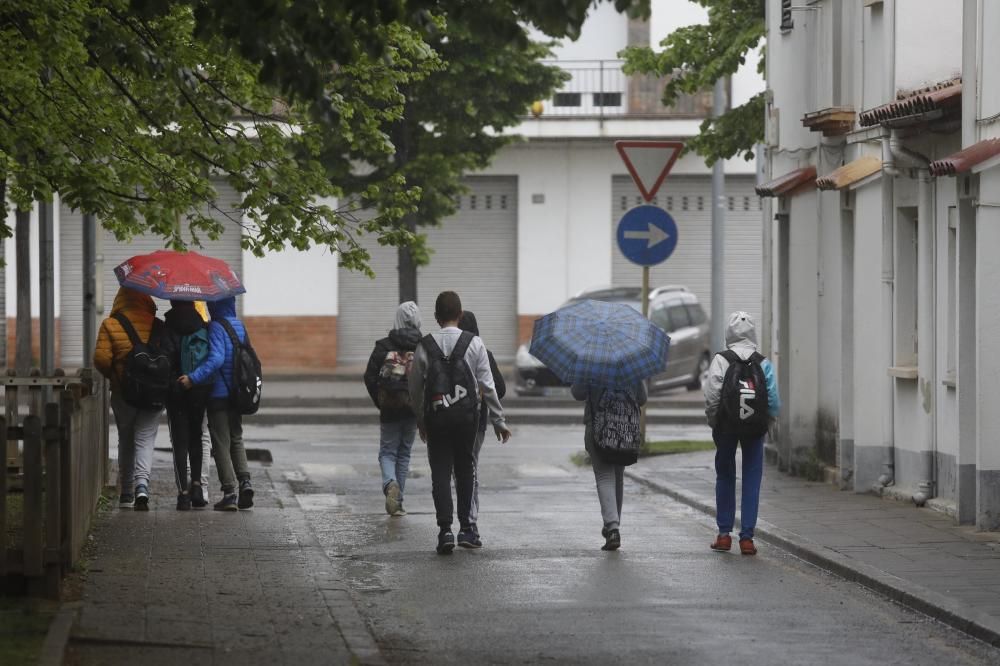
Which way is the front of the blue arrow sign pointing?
toward the camera

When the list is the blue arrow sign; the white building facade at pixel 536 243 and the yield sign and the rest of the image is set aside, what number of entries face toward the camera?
3

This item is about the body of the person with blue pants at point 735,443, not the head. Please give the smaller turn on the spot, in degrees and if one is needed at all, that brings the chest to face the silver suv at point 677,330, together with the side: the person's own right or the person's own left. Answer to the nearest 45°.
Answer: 0° — they already face it

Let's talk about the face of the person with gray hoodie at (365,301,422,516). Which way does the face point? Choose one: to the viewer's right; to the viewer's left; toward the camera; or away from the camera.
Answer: away from the camera

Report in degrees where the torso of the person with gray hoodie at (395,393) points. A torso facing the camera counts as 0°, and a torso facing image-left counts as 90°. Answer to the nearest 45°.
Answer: approximately 180°

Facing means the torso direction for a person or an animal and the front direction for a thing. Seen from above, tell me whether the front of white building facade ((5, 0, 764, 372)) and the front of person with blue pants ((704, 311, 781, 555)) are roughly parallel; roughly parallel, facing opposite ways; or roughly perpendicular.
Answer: roughly parallel, facing opposite ways

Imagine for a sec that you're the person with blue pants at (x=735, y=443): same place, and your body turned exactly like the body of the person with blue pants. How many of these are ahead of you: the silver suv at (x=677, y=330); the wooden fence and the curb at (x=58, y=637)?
1

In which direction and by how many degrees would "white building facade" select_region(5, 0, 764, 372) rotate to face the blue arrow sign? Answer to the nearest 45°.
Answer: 0° — it already faces it

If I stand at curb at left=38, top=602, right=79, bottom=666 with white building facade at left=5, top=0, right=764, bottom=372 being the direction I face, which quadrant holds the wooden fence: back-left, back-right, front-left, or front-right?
front-left

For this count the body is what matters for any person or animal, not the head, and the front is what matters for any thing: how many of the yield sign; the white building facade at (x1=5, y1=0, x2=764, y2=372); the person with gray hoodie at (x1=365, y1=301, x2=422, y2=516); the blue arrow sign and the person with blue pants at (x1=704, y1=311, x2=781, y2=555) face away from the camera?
2

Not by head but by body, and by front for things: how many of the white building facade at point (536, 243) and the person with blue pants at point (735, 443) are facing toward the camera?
1

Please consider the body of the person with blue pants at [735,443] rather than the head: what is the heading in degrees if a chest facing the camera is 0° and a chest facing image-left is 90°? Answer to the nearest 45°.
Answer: approximately 180°

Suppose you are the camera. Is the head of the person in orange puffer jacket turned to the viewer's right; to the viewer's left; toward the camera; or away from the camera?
away from the camera

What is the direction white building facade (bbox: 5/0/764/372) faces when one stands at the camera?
facing the viewer

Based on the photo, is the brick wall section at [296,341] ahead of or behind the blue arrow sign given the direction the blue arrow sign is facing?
behind

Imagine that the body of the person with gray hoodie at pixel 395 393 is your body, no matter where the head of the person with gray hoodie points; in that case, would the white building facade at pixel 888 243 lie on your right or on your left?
on your right
